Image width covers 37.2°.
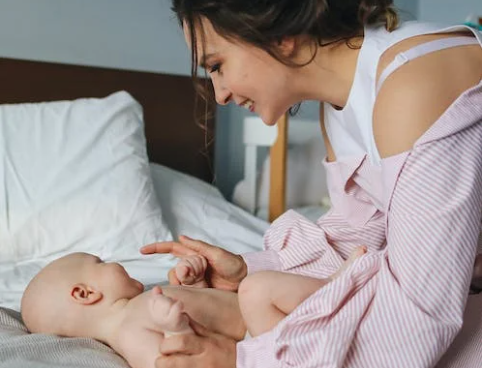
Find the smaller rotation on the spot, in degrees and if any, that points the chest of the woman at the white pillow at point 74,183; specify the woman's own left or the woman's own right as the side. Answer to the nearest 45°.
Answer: approximately 45° to the woman's own right

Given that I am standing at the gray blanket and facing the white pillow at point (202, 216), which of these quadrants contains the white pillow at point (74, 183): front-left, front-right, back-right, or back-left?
front-left

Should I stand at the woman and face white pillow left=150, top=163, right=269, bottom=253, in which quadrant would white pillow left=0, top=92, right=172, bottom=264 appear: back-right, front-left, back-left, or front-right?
front-left

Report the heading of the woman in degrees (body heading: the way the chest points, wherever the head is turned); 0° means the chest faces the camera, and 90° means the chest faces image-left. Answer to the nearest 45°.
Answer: approximately 90°

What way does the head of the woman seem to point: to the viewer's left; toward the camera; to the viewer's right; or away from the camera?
to the viewer's left
